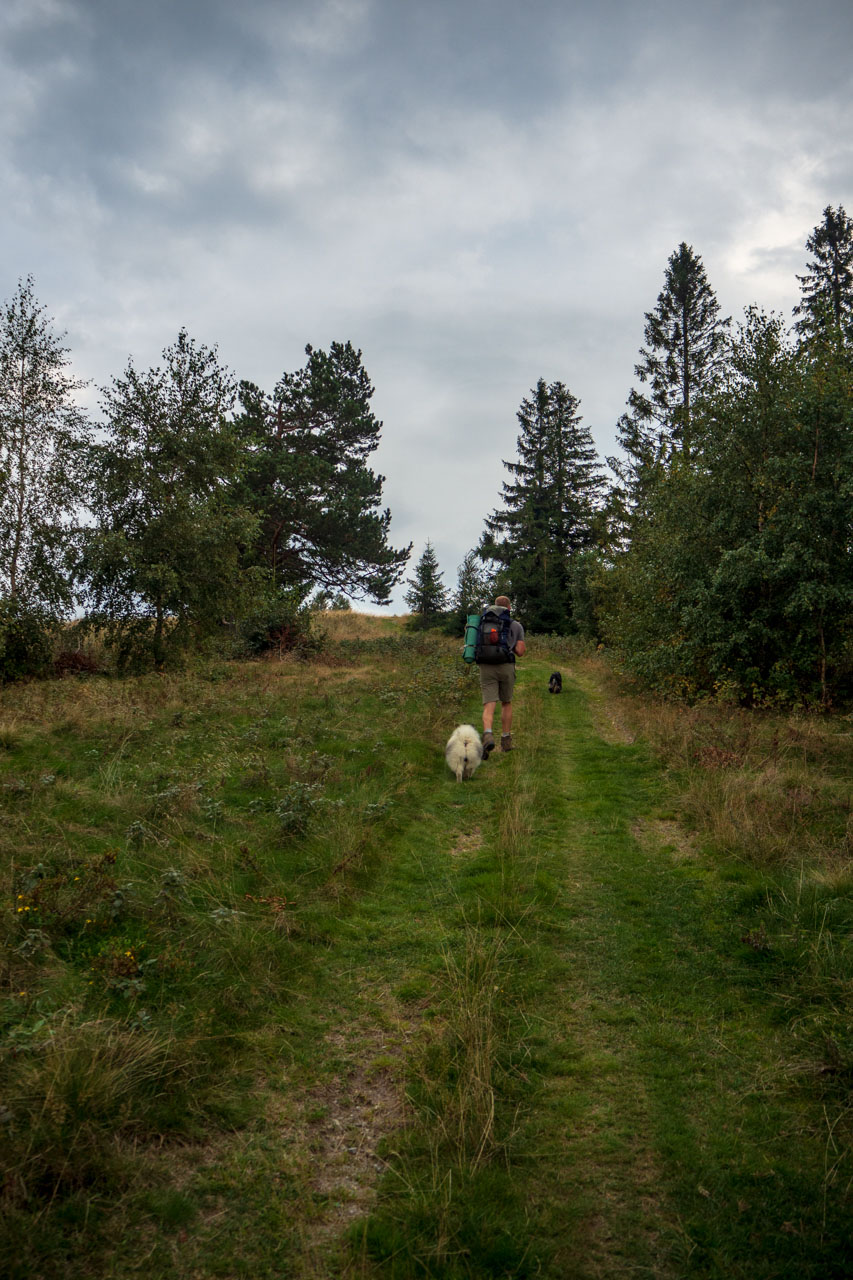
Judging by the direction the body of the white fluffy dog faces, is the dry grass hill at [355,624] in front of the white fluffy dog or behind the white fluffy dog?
in front

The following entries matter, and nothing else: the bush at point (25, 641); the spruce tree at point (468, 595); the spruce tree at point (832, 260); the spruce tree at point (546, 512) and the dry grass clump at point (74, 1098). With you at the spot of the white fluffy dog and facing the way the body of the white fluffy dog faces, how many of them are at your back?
1

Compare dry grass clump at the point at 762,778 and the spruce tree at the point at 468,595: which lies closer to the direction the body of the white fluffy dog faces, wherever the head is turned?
the spruce tree

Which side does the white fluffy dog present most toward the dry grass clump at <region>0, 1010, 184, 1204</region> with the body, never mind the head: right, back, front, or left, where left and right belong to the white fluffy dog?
back

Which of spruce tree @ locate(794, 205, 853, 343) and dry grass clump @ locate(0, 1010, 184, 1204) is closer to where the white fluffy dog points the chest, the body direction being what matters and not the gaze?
the spruce tree

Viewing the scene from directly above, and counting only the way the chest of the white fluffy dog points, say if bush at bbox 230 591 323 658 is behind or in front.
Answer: in front

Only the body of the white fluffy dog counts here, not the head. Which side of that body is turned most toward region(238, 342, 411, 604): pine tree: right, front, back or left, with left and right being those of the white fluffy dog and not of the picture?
front

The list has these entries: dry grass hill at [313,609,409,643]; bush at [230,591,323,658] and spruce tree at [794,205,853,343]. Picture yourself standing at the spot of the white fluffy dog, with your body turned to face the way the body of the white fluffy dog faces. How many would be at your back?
0

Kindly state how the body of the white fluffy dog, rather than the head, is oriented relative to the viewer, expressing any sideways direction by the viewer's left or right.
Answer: facing away from the viewer

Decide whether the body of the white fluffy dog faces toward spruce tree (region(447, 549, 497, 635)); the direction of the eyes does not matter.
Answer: yes

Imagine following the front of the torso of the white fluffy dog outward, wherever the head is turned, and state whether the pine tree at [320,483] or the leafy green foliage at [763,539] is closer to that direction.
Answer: the pine tree

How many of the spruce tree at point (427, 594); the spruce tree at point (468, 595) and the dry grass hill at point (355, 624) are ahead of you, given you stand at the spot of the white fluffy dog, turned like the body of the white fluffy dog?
3
